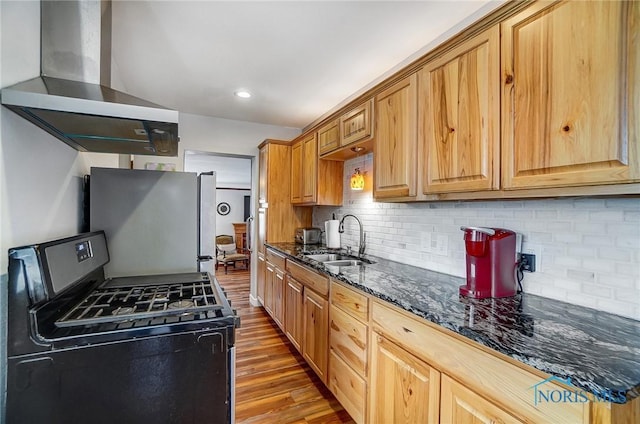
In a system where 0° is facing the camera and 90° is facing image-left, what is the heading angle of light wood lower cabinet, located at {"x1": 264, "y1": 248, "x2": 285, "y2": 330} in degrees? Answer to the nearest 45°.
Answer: approximately 90°

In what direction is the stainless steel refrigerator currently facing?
to the viewer's right

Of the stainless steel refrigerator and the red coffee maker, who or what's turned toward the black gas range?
the red coffee maker

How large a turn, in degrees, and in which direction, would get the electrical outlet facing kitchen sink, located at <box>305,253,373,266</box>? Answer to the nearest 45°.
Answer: approximately 45° to its right

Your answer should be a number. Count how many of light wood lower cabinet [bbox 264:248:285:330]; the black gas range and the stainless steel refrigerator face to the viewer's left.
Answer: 1

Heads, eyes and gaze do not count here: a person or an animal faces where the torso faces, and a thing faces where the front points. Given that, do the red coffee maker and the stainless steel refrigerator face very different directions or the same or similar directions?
very different directions

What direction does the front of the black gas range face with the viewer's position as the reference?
facing to the right of the viewer

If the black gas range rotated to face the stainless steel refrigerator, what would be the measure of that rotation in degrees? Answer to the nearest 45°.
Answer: approximately 90° to its left

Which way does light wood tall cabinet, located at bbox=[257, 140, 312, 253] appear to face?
to the viewer's left

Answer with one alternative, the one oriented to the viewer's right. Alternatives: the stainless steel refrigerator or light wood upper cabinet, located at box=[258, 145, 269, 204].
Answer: the stainless steel refrigerator

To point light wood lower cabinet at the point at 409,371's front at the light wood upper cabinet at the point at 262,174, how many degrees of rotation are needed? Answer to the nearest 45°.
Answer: approximately 90° to its right
